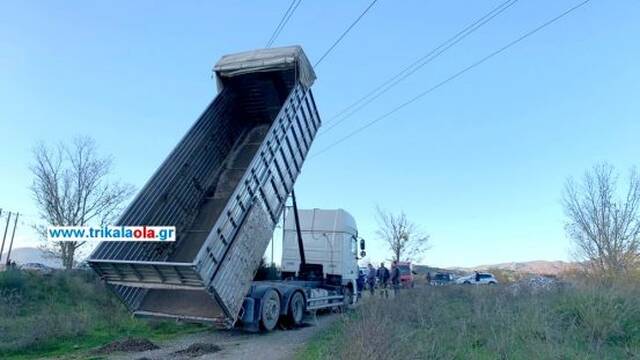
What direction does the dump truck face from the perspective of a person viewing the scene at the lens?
facing away from the viewer and to the right of the viewer
